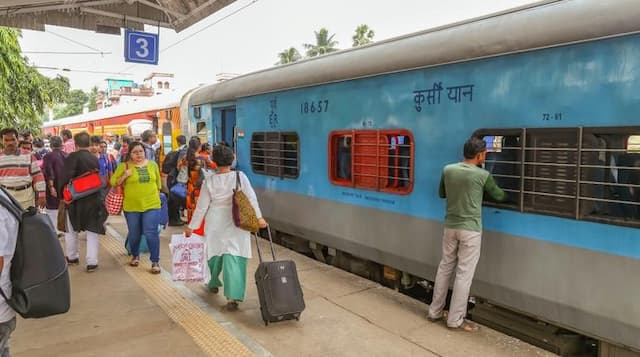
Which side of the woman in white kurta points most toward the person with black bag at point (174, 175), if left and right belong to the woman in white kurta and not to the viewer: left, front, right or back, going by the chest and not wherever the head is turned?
front

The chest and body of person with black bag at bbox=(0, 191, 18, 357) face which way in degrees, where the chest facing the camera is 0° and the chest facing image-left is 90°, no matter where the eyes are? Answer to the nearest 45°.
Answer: approximately 90°

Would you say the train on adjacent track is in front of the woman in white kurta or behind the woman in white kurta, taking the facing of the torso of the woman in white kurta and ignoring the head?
in front

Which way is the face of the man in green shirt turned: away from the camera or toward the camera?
away from the camera

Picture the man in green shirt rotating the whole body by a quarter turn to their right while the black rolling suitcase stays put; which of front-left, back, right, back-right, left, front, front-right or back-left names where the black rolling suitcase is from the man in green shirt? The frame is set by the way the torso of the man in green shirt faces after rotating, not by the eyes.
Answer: back-right

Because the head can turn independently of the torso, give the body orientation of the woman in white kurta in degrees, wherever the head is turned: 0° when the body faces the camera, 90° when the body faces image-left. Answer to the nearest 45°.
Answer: approximately 180°

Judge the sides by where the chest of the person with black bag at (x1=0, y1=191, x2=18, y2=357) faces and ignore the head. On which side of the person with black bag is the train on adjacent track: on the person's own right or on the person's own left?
on the person's own right

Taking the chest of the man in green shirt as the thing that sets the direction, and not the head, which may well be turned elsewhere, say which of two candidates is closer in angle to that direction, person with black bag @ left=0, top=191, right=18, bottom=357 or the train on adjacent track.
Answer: the train on adjacent track

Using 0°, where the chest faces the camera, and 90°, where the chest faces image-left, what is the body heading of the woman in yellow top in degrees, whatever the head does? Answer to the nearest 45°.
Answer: approximately 0°

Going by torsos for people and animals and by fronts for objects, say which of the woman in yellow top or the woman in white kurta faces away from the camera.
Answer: the woman in white kurta
